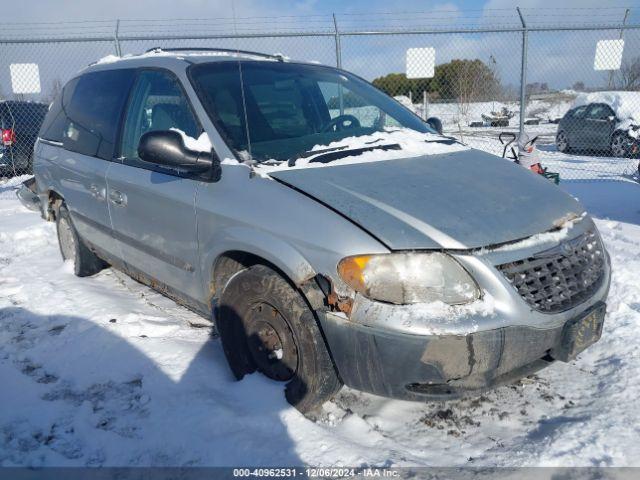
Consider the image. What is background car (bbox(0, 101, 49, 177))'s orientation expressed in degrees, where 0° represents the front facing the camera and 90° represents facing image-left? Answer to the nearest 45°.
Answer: approximately 225°

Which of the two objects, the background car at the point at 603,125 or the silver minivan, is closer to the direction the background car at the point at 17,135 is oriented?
the background car

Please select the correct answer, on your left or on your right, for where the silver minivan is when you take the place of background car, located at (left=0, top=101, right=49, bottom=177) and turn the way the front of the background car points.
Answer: on your right

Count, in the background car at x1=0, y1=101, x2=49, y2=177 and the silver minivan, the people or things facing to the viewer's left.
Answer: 0

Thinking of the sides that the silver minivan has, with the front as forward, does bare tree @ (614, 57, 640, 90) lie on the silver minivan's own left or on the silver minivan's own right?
on the silver minivan's own left

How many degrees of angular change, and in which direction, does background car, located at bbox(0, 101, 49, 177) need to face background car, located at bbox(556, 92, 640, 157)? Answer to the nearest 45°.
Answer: approximately 45° to its right

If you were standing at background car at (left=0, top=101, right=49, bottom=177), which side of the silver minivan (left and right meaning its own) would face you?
back

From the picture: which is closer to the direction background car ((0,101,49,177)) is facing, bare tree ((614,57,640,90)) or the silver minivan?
the bare tree

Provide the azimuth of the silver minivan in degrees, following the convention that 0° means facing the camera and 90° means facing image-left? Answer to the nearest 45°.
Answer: approximately 315°

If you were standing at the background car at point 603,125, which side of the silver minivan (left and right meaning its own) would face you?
left
